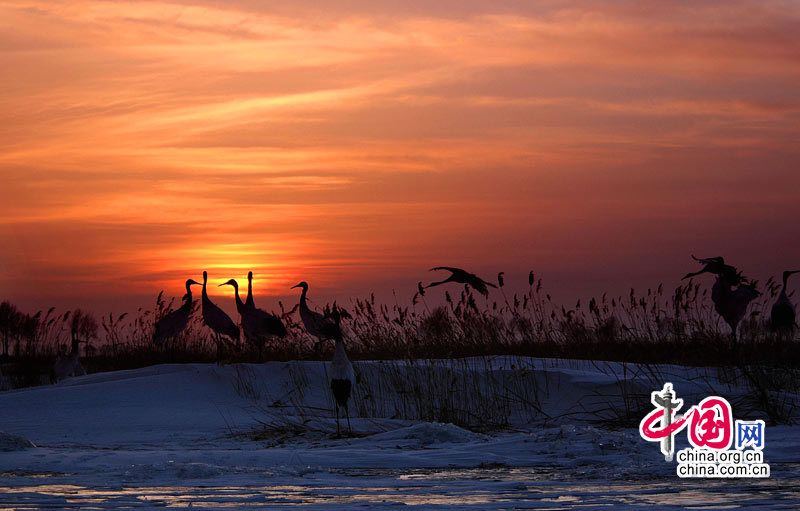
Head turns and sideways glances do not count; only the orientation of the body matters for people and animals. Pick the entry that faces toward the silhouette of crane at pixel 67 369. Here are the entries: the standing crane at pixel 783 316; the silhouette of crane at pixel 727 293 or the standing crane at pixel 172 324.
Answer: the silhouette of crane at pixel 727 293

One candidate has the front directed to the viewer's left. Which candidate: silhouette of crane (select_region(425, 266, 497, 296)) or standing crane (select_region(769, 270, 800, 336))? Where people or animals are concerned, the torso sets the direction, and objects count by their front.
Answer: the silhouette of crane

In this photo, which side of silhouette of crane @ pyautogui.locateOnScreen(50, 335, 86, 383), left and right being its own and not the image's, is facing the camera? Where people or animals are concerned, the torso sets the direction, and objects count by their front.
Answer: right

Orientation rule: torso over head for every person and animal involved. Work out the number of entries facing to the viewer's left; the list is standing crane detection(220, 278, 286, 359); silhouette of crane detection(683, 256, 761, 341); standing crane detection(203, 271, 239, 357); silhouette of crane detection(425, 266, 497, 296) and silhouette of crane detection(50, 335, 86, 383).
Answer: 4

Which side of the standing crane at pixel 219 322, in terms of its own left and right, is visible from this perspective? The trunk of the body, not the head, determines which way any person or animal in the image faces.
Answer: left

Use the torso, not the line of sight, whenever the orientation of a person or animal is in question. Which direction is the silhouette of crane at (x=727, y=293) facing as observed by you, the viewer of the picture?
facing to the left of the viewer

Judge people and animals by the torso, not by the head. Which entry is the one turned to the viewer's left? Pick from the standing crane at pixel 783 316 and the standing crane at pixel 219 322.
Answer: the standing crane at pixel 219 322

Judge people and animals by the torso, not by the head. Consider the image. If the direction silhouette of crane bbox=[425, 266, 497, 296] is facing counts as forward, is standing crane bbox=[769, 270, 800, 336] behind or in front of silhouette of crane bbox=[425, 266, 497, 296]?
behind

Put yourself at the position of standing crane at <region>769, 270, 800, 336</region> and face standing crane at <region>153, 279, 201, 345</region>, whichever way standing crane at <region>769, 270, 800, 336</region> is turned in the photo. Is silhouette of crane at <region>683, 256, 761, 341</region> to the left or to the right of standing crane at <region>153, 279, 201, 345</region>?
left

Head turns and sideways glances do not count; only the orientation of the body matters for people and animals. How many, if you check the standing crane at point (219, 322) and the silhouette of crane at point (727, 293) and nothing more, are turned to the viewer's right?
0

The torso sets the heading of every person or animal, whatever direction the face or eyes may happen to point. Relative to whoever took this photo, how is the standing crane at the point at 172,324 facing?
facing to the right of the viewer

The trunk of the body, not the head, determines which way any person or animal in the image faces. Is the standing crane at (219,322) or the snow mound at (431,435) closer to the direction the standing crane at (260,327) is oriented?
the standing crane

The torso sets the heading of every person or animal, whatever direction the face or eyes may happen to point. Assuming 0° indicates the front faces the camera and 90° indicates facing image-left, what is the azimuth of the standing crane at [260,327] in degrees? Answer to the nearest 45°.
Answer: approximately 90°

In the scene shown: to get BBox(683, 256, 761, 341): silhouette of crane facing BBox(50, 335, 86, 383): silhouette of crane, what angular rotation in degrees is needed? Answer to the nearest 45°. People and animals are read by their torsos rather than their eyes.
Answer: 0° — it already faces it

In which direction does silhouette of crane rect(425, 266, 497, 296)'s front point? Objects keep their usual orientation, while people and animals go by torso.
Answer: to the viewer's left

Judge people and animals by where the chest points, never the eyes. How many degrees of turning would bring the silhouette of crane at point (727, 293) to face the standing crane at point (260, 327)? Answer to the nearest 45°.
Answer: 0° — it already faces it

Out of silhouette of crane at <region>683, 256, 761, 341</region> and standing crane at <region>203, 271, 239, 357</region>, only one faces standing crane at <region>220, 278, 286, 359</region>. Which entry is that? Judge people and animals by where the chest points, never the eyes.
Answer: the silhouette of crane

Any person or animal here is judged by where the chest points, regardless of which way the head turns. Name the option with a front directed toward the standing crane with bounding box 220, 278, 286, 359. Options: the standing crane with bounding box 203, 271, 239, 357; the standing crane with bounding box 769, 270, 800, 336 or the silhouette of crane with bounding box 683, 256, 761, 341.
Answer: the silhouette of crane

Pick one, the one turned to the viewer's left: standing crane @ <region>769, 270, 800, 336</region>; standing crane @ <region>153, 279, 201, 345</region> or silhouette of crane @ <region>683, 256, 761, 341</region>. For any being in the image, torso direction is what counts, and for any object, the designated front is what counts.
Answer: the silhouette of crane
